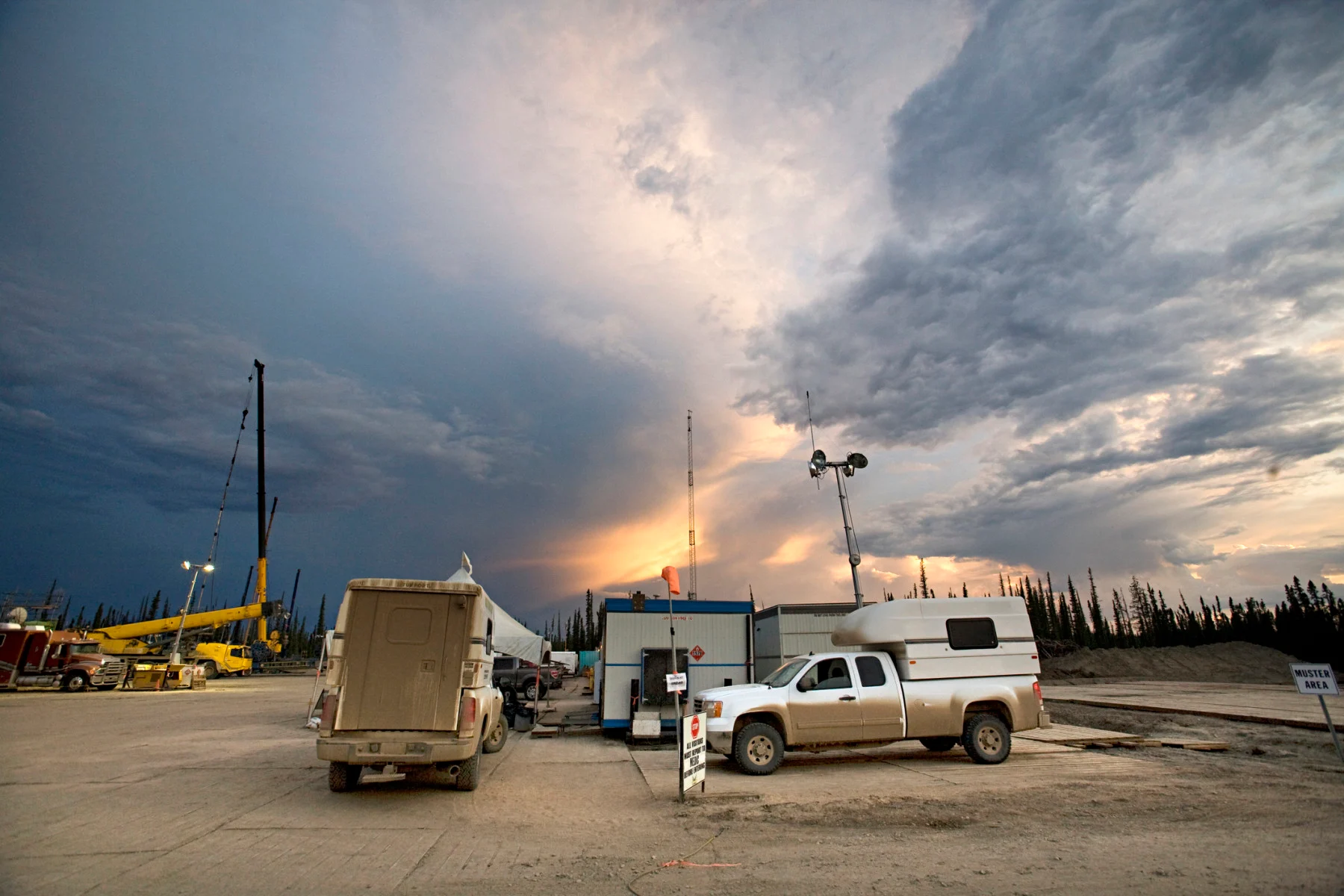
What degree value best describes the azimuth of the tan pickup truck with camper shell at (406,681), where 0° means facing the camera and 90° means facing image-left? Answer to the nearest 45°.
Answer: approximately 180°

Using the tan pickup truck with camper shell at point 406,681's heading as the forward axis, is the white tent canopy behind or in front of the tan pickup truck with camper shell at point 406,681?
in front

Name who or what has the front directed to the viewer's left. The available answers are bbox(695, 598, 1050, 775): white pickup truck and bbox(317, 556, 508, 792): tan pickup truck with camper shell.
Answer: the white pickup truck

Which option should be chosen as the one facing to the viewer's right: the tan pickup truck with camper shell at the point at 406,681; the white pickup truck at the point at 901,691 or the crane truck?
the crane truck

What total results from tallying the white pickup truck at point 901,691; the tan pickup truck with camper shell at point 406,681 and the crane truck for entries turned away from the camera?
1

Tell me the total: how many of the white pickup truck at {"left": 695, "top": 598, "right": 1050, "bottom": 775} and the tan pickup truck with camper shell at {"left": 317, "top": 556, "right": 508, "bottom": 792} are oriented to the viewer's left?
1

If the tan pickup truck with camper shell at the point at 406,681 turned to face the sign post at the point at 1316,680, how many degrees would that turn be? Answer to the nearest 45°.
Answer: approximately 90° to its right

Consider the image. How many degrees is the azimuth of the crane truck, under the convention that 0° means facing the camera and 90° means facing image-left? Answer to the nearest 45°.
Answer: approximately 270°

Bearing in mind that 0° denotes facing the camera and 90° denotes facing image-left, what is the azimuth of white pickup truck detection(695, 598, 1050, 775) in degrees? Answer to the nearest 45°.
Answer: approximately 90°

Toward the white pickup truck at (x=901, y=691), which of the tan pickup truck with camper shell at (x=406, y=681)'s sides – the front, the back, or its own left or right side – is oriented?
right
